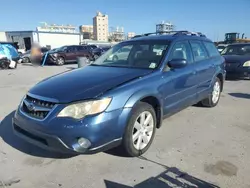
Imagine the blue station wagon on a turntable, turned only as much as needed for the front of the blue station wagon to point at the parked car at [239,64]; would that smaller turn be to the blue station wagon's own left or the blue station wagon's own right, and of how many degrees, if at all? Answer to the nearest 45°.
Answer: approximately 180°

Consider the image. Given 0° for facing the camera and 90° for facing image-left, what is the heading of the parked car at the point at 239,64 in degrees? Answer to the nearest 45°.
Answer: approximately 0°

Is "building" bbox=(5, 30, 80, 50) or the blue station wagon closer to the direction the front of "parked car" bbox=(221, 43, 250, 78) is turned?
the blue station wagon

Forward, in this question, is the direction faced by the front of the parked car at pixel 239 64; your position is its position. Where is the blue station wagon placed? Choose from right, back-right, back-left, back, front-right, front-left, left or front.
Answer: front

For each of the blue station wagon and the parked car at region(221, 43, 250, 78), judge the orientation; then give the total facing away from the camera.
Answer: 0

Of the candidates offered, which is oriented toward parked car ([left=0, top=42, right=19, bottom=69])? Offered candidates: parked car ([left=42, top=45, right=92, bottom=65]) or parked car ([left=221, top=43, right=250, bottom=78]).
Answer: parked car ([left=42, top=45, right=92, bottom=65])

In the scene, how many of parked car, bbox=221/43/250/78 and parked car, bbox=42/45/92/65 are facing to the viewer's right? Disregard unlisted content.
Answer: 0

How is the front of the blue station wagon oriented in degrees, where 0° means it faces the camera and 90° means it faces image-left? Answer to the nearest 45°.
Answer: approximately 45°
